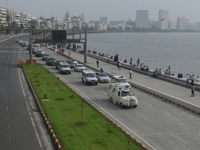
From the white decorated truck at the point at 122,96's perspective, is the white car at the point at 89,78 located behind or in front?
behind

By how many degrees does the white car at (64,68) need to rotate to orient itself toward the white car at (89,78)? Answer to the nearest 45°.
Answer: approximately 45° to its right

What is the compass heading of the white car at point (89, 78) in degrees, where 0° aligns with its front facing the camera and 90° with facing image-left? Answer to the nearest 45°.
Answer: approximately 315°

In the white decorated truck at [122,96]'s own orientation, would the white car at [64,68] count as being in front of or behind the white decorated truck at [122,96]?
behind

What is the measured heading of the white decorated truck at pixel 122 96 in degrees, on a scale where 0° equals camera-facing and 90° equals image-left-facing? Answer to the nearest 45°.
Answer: approximately 315°

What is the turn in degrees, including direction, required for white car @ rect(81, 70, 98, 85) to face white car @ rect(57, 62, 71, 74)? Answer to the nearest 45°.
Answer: approximately 135° to its left

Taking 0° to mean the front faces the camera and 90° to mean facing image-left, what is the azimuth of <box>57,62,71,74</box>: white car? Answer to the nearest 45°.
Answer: approximately 315°
